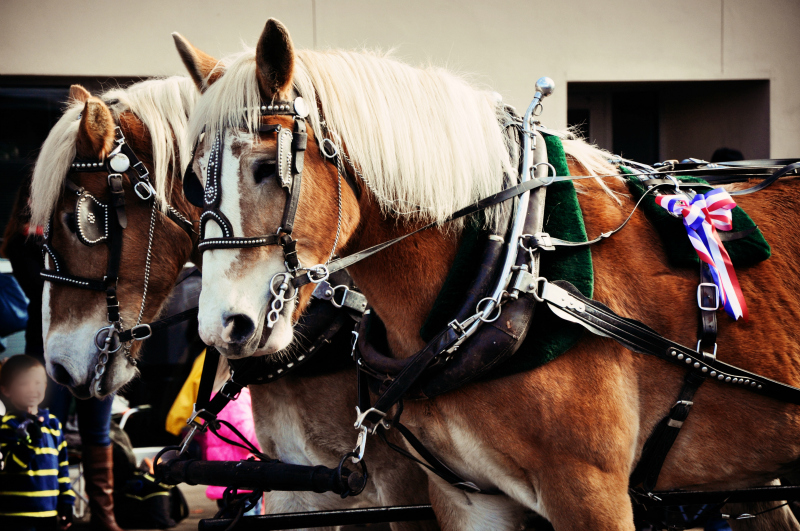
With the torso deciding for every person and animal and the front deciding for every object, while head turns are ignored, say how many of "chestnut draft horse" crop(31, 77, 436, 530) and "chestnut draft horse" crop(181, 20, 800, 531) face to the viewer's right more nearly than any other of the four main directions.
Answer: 0

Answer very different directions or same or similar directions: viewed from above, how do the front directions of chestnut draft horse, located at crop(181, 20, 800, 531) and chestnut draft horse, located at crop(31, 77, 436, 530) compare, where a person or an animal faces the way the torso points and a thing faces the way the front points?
same or similar directions

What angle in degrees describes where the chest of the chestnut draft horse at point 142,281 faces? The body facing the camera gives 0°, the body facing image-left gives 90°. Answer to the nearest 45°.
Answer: approximately 45°

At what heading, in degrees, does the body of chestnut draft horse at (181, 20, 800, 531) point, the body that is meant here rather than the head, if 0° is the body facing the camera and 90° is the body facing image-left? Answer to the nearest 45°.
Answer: approximately 45°

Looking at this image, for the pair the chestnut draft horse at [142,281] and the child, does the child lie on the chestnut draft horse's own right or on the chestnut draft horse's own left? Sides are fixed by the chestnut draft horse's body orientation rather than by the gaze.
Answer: on the chestnut draft horse's own right

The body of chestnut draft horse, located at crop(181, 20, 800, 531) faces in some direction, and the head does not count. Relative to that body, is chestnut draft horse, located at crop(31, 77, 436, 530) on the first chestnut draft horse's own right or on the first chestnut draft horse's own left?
on the first chestnut draft horse's own right

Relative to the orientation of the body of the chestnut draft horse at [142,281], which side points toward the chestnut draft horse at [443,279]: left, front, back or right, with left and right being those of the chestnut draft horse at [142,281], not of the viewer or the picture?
left

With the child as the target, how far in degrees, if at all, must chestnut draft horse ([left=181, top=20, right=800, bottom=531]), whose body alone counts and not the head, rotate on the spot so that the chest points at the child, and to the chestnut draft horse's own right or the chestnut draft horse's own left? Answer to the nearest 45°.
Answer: approximately 90° to the chestnut draft horse's own right
